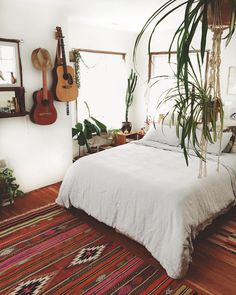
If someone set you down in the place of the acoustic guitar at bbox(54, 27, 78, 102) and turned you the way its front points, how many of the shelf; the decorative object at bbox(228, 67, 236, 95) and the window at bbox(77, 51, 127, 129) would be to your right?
1

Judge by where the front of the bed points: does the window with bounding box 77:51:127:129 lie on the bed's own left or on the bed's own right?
on the bed's own right

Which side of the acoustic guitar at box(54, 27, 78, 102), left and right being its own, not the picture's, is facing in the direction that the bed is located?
front

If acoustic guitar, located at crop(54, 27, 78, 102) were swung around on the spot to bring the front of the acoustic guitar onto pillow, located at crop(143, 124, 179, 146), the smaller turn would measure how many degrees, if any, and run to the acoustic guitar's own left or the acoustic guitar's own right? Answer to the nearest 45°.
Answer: approximately 45° to the acoustic guitar's own left

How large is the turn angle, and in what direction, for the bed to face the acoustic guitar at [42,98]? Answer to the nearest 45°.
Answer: approximately 90° to its right

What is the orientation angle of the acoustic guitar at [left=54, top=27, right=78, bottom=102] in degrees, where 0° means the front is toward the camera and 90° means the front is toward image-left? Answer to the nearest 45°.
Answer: approximately 315°

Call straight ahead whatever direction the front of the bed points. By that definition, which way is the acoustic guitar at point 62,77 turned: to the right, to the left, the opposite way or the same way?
to the left

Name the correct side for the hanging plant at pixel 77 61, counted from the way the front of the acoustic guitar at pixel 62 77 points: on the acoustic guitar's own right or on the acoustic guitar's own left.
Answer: on the acoustic guitar's own left

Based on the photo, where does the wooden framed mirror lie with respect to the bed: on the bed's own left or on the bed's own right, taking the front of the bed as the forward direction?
on the bed's own right

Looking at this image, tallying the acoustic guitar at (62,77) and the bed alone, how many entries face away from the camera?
0

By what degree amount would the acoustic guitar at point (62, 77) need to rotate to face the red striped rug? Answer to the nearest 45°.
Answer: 0° — it already faces it

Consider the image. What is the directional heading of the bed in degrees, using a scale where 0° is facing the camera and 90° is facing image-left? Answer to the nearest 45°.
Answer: approximately 45°
